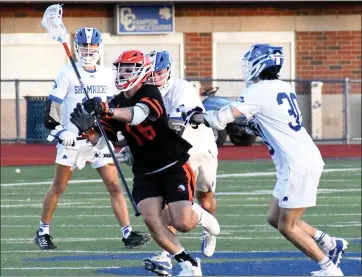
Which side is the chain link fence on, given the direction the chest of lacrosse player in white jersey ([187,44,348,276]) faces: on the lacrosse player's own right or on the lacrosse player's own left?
on the lacrosse player's own right

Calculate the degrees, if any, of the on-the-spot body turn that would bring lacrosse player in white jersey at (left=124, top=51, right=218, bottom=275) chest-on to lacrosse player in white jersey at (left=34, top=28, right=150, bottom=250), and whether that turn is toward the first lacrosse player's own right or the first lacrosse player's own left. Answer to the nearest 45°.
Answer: approximately 90° to the first lacrosse player's own right

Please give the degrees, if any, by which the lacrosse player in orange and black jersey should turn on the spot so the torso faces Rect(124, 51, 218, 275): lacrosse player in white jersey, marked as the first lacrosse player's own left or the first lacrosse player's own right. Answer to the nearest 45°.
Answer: approximately 135° to the first lacrosse player's own right

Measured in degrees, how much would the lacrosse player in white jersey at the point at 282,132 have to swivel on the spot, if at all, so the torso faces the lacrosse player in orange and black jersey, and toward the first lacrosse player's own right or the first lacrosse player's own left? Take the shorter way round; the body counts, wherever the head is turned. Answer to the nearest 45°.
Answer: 0° — they already face them

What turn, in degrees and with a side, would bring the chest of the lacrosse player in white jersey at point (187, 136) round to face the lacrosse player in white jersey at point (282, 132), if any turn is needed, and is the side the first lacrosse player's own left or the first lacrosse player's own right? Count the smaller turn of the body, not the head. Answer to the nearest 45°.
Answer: approximately 90° to the first lacrosse player's own left

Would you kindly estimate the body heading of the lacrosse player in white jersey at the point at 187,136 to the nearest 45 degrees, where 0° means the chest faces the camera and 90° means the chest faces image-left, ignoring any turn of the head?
approximately 45°

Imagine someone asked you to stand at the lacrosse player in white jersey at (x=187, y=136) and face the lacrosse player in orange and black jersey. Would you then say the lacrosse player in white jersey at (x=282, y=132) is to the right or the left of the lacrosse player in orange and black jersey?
left

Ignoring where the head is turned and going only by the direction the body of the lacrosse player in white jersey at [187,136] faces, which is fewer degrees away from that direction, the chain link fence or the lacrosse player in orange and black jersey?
the lacrosse player in orange and black jersey

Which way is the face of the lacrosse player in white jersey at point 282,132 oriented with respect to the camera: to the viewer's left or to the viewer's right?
to the viewer's left

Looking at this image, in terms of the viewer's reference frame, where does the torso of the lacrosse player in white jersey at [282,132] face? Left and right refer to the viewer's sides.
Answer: facing to the left of the viewer

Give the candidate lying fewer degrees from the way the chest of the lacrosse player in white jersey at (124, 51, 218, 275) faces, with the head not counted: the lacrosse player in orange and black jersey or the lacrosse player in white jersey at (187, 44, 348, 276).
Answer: the lacrosse player in orange and black jersey
